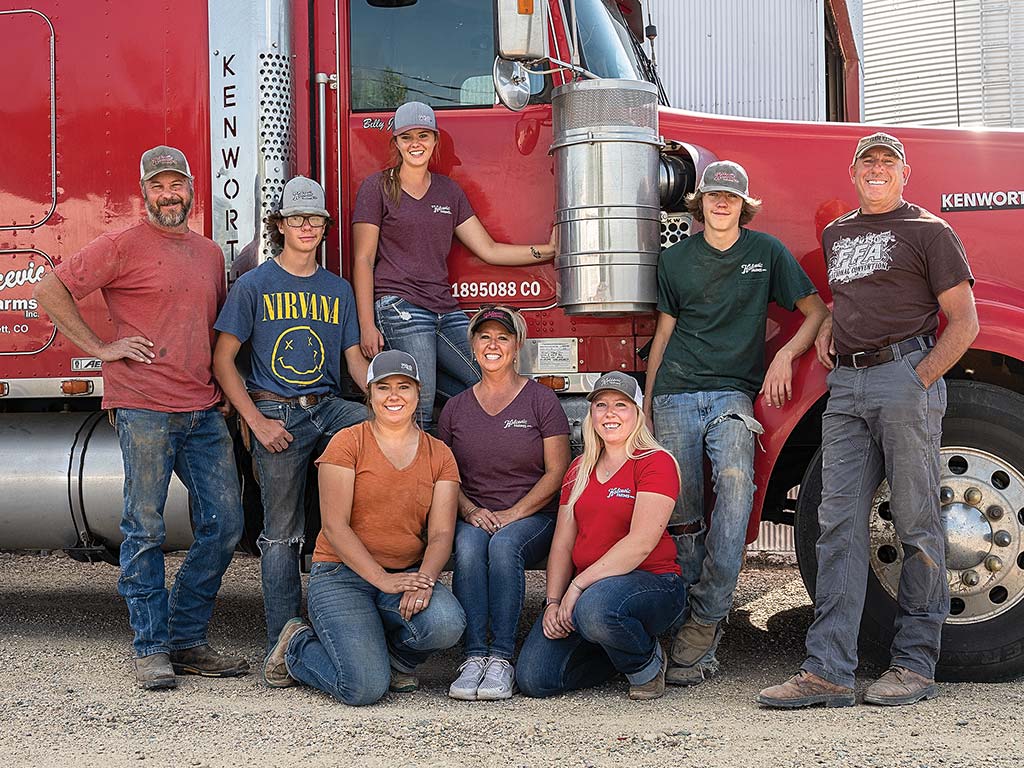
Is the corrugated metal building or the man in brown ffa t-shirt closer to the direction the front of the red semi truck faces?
the man in brown ffa t-shirt

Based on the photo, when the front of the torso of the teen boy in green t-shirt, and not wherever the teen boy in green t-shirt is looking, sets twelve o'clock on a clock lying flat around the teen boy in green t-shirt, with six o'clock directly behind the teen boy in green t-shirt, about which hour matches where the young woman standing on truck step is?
The young woman standing on truck step is roughly at 3 o'clock from the teen boy in green t-shirt.

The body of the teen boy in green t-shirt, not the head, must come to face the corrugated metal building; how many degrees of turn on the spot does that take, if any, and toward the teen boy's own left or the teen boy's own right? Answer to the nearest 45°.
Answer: approximately 180°

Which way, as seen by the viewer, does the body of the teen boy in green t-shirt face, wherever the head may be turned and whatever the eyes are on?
toward the camera

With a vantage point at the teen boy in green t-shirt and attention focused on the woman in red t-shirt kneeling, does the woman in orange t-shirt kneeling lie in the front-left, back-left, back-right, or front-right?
front-right

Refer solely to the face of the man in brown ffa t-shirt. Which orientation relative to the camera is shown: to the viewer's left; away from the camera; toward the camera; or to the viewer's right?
toward the camera

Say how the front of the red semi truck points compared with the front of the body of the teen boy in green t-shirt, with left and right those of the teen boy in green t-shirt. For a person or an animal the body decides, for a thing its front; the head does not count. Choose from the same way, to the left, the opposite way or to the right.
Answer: to the left

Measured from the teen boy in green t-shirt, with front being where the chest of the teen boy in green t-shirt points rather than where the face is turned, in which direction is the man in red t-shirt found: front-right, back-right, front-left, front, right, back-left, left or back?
right

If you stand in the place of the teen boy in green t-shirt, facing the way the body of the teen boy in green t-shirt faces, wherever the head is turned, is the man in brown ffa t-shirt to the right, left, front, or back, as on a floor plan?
left

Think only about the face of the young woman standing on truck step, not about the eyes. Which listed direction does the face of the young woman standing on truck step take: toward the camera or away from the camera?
toward the camera

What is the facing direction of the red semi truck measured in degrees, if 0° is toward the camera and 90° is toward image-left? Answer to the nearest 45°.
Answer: approximately 270°

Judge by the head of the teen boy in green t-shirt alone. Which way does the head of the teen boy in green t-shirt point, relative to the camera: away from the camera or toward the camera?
toward the camera

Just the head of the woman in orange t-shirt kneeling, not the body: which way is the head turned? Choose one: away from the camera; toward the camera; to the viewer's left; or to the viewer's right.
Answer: toward the camera
